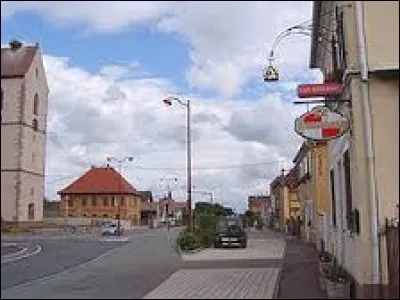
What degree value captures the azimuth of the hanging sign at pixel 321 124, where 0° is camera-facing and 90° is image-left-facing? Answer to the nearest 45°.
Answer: approximately 0°

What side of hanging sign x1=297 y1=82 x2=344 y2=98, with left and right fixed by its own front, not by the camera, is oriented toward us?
front

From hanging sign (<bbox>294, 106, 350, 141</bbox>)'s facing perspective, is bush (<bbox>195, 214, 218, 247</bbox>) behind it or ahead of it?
behind

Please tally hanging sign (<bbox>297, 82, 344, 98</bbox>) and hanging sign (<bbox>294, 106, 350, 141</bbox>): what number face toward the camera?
2

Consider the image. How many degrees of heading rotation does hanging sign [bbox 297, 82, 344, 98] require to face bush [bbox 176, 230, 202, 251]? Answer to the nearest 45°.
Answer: approximately 180°

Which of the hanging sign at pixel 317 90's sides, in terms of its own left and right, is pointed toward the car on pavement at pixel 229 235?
back

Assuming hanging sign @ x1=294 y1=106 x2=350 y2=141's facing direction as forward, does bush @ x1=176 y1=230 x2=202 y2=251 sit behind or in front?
behind

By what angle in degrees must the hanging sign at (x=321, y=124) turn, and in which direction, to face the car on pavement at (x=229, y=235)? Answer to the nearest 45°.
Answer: approximately 180°

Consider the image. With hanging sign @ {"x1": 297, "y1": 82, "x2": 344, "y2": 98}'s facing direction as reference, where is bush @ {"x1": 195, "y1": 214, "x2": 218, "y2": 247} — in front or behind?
behind
